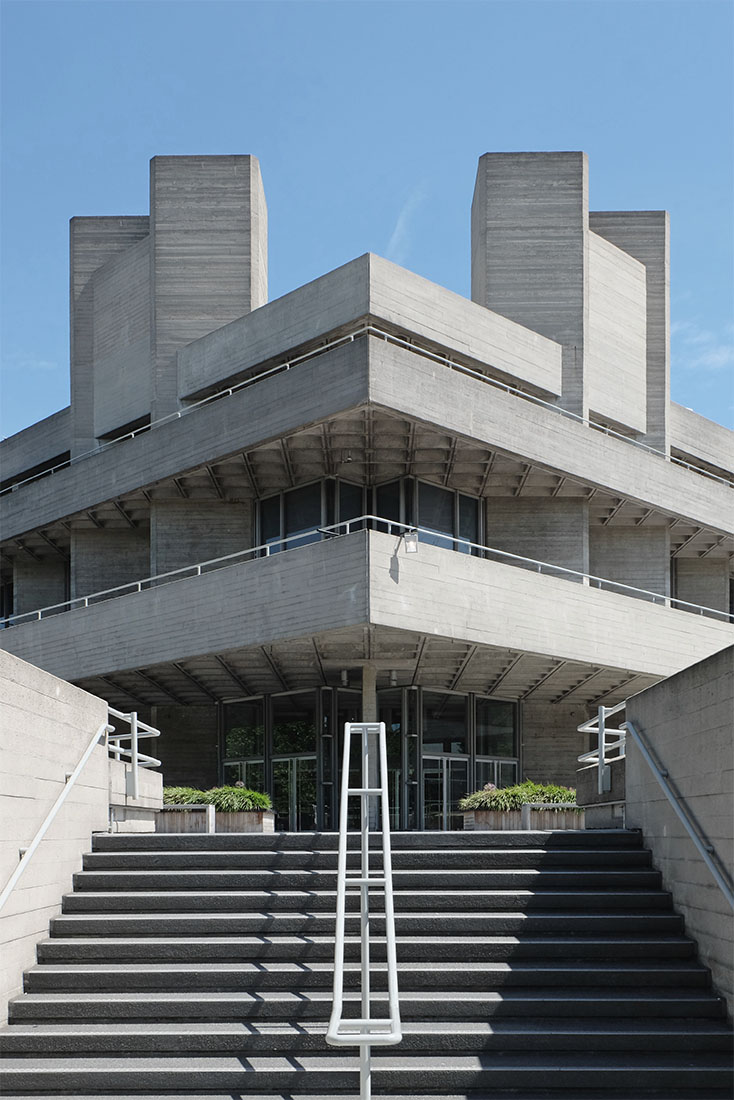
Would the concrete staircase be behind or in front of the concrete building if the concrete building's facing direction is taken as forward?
in front

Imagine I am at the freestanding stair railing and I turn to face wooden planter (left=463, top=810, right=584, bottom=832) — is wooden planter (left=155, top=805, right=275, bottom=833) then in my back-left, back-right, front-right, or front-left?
front-left

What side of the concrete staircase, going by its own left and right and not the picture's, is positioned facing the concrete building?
back

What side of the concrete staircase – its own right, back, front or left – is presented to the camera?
front

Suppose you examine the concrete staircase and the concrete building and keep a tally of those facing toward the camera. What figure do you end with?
2

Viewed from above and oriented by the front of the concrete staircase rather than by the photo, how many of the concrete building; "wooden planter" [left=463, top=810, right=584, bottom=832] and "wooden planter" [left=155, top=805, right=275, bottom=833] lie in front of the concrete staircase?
0

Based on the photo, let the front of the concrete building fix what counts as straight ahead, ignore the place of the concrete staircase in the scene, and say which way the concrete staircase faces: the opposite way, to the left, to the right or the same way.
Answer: the same way

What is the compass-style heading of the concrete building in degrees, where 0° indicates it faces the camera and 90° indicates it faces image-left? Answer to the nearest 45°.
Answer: approximately 0°

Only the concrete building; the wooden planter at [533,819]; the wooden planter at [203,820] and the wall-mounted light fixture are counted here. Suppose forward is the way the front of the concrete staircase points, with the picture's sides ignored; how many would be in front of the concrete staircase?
0

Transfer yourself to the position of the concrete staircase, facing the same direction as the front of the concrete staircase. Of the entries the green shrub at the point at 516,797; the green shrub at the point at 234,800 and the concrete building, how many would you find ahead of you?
0

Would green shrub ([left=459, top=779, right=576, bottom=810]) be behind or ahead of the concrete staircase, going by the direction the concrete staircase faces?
behind

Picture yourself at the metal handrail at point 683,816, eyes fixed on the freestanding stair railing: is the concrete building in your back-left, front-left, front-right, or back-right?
back-right
